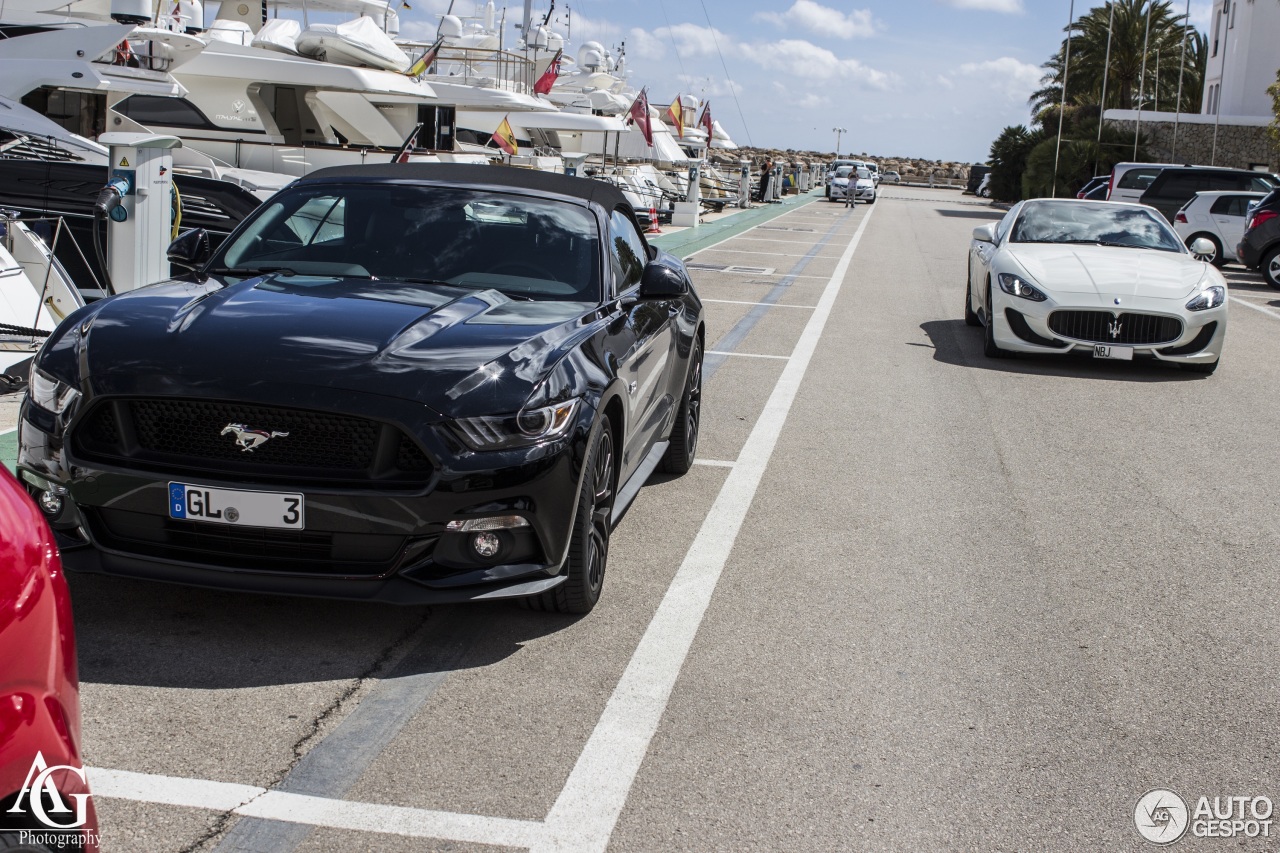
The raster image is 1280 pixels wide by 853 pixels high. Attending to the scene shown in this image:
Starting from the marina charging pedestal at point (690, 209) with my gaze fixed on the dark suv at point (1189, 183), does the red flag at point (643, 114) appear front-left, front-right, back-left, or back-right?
back-left

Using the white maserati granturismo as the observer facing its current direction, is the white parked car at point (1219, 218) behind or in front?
behind

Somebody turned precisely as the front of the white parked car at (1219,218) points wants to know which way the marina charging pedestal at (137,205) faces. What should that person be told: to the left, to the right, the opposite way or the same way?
to the right

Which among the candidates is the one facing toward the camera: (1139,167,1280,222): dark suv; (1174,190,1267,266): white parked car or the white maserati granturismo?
the white maserati granturismo

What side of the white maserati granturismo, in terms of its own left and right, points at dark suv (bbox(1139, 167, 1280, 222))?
back

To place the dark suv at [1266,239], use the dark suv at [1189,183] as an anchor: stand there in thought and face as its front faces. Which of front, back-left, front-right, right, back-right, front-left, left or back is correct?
right

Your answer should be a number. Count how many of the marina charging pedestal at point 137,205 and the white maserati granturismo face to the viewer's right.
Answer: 0
